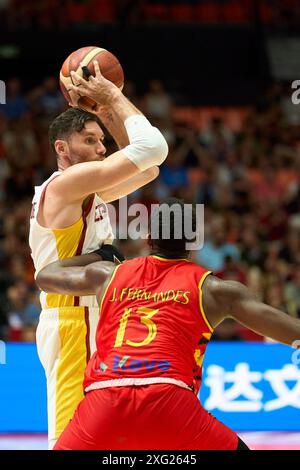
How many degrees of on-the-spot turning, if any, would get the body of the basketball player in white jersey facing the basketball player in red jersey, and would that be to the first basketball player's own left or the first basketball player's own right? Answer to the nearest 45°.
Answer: approximately 45° to the first basketball player's own right

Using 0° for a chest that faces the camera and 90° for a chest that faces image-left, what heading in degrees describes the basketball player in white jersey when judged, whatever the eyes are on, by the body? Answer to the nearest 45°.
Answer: approximately 270°
